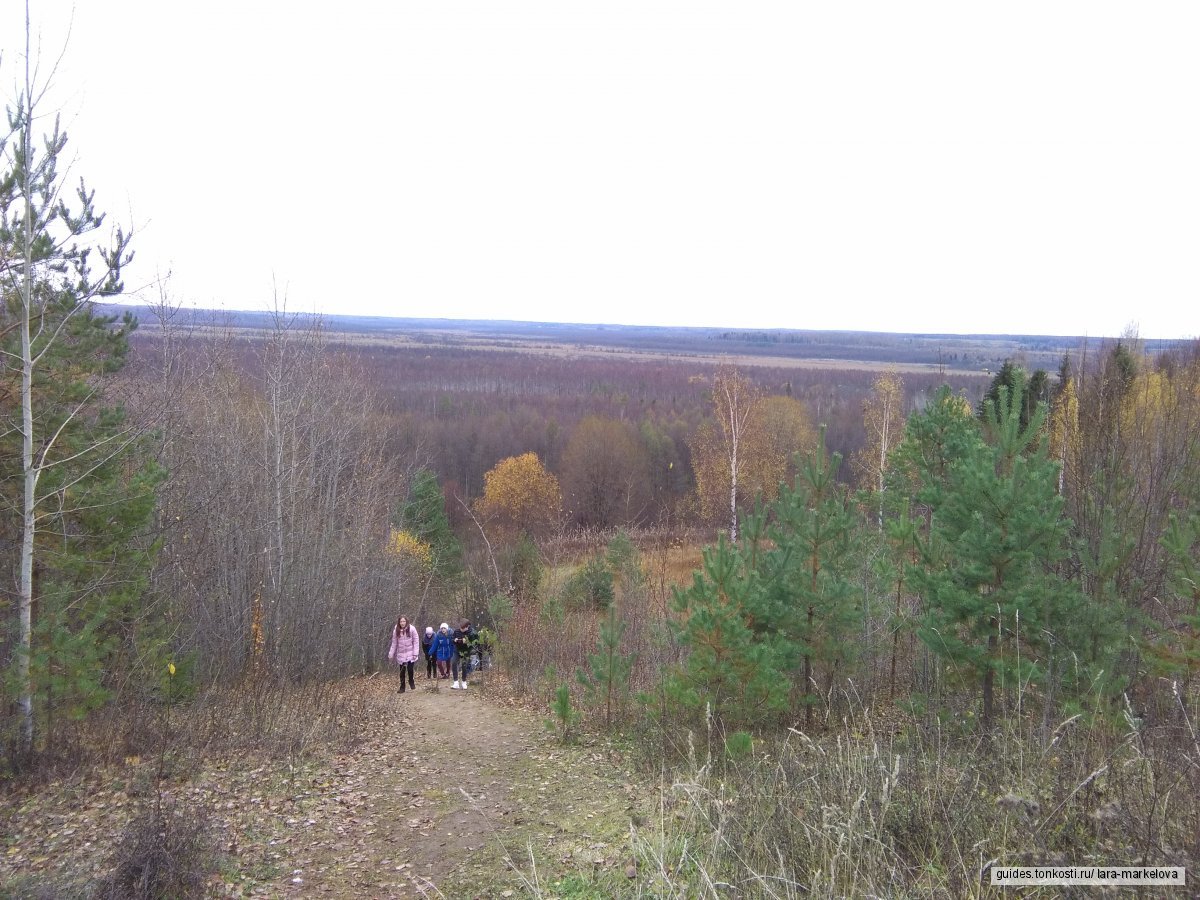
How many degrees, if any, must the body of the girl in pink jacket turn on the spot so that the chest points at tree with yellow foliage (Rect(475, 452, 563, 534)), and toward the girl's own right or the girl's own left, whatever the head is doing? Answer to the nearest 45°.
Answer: approximately 180°

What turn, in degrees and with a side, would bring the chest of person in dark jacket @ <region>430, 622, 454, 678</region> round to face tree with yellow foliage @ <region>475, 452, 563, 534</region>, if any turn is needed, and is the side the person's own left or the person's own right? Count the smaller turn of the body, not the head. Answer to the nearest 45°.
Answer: approximately 180°

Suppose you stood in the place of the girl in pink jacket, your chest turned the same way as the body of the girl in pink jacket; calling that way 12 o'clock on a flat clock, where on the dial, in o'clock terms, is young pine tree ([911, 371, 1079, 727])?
The young pine tree is roughly at 11 o'clock from the girl in pink jacket.

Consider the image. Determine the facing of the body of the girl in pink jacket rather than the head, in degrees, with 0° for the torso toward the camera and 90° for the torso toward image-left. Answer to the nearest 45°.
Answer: approximately 0°

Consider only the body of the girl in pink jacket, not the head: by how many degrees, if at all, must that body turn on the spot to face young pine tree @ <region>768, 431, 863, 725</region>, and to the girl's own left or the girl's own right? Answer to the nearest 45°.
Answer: approximately 45° to the girl's own left

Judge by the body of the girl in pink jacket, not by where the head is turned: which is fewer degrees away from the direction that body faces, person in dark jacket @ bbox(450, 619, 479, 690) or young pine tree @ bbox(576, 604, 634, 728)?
the young pine tree

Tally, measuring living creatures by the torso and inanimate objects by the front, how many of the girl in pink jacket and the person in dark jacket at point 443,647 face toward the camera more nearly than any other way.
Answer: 2

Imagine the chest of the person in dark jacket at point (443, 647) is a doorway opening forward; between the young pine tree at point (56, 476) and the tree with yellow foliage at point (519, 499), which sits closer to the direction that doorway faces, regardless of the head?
the young pine tree

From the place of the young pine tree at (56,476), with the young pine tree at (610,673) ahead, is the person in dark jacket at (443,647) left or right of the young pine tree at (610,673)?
left
